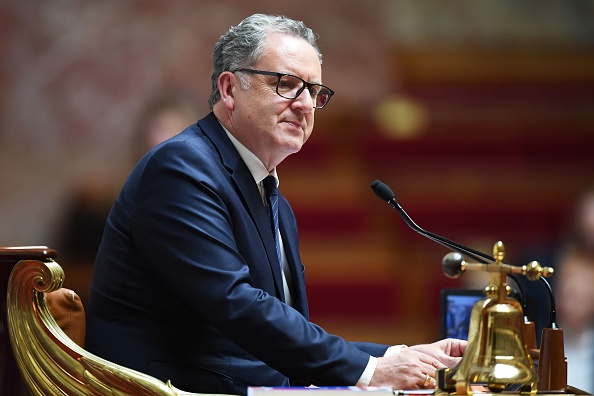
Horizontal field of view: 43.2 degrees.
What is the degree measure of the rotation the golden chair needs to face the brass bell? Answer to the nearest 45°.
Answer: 0° — it already faces it

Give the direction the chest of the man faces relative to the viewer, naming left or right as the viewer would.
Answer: facing the viewer and to the right of the viewer

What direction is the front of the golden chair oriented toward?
to the viewer's right

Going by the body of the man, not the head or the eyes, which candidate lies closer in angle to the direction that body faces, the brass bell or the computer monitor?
the brass bell

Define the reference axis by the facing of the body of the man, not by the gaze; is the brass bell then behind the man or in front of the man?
in front

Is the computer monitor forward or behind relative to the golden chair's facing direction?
forward
